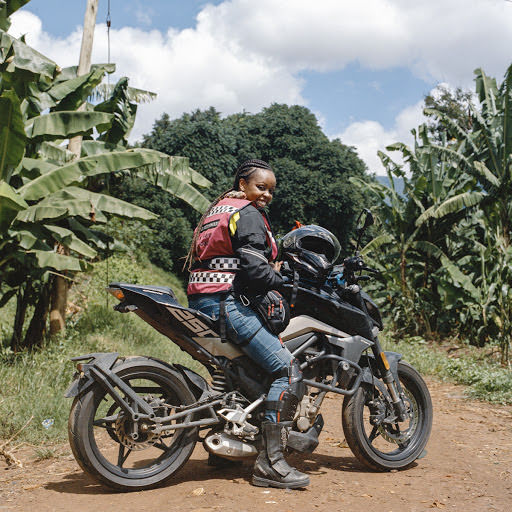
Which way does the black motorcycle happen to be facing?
to the viewer's right

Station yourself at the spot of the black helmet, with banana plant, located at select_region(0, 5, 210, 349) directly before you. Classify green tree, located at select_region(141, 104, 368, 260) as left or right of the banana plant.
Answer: right

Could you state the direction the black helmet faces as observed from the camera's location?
facing the viewer and to the right of the viewer

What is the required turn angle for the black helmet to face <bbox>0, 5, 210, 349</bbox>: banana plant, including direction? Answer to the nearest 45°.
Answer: approximately 180°

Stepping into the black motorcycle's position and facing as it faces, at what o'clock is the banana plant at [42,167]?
The banana plant is roughly at 8 o'clock from the black motorcycle.

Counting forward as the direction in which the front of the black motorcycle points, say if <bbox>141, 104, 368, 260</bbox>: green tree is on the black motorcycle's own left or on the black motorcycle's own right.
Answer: on the black motorcycle's own left

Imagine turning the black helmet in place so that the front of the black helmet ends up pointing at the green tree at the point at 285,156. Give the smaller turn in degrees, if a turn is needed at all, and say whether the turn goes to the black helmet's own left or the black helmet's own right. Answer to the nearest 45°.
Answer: approximately 135° to the black helmet's own left
